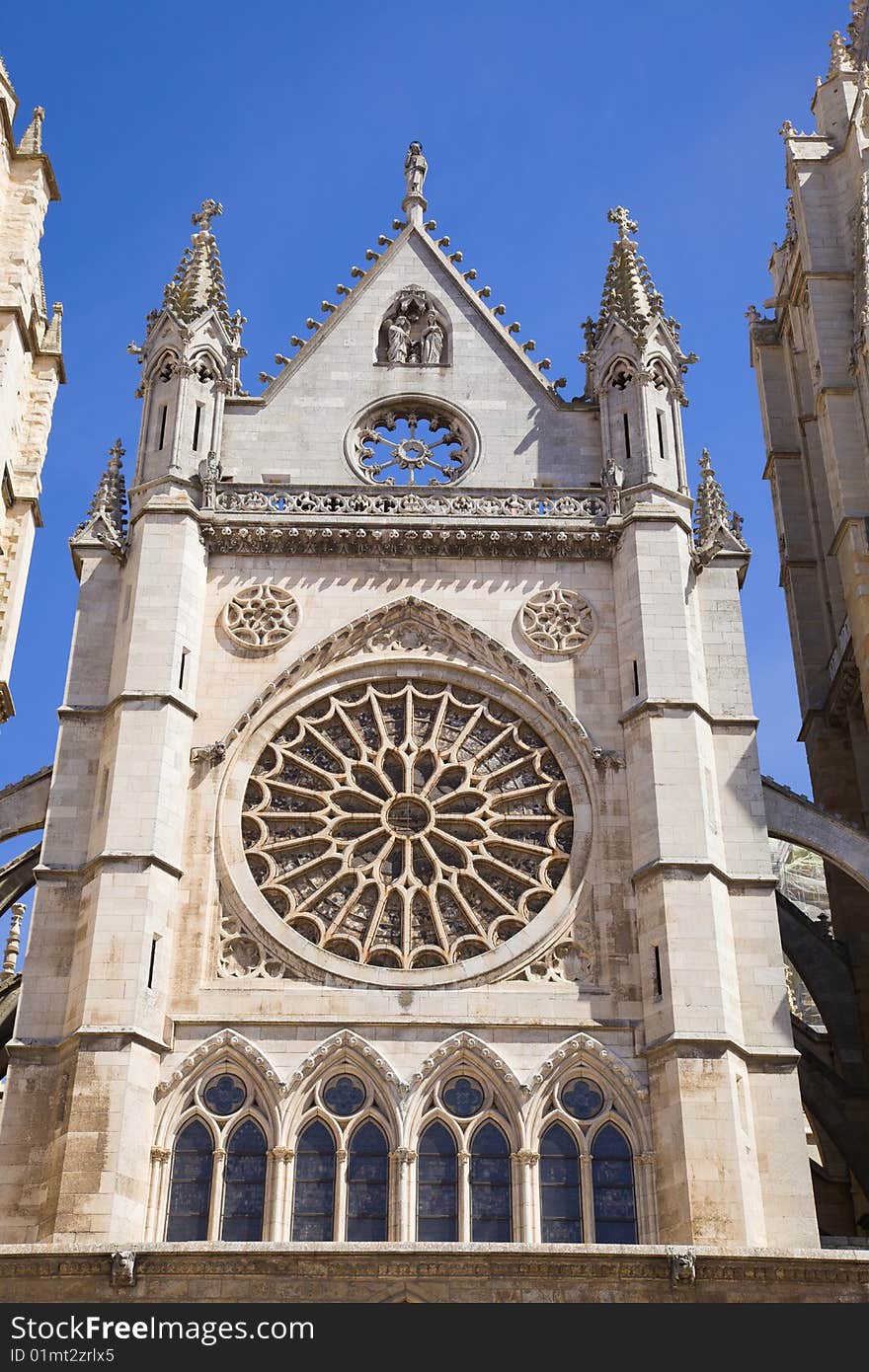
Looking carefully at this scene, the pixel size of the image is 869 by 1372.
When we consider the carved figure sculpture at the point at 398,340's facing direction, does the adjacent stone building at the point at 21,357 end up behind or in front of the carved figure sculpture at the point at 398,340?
behind

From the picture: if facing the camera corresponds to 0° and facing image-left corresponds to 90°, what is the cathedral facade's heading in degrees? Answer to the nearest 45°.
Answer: approximately 0°

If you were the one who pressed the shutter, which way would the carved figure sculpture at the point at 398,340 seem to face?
facing the viewer and to the right of the viewer

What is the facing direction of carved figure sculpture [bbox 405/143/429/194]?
toward the camera
